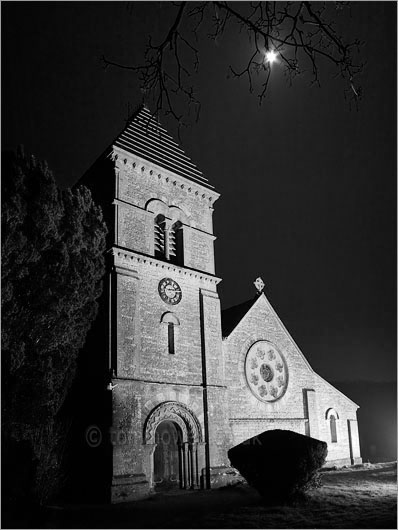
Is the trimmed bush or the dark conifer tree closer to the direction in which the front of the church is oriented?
the trimmed bush

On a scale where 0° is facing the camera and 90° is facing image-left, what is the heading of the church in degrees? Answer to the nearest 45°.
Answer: approximately 315°

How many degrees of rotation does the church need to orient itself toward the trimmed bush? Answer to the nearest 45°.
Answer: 0° — it already faces it

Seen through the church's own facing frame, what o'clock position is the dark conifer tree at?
The dark conifer tree is roughly at 2 o'clock from the church.
